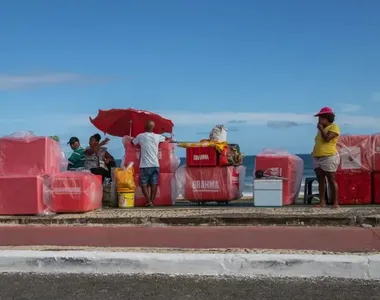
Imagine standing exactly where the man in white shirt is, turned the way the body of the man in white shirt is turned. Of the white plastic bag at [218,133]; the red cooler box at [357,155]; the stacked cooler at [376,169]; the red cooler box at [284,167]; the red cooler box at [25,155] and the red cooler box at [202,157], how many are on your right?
5

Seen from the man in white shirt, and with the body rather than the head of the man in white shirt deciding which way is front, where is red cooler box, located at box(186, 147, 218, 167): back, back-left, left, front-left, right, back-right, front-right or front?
right

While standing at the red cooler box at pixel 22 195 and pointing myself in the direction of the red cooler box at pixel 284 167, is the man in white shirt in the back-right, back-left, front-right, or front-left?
front-left

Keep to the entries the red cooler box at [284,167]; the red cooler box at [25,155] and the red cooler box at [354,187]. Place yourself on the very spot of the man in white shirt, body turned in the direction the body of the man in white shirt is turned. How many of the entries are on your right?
2

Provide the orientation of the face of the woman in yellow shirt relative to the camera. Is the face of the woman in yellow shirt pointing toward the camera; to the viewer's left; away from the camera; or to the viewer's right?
to the viewer's left

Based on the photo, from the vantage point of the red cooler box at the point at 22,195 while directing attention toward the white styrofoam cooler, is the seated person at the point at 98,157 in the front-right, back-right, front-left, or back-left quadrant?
front-left

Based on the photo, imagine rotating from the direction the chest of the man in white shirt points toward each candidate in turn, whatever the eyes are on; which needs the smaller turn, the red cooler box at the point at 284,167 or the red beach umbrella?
the red beach umbrella

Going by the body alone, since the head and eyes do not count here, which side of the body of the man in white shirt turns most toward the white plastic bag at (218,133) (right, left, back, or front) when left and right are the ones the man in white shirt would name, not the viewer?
right

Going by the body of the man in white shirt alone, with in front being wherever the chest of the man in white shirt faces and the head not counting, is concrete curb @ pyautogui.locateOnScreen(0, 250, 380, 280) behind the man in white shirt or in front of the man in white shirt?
behind

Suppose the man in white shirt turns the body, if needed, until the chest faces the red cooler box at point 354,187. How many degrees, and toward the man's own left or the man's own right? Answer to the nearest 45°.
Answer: approximately 90° to the man's own right

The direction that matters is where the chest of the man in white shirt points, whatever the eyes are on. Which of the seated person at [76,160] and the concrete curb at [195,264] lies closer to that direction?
the seated person

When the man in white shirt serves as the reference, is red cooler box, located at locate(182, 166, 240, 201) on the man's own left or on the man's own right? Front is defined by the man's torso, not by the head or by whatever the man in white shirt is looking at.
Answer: on the man's own right

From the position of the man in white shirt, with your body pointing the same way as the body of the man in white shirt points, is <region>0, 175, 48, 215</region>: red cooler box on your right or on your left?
on your left

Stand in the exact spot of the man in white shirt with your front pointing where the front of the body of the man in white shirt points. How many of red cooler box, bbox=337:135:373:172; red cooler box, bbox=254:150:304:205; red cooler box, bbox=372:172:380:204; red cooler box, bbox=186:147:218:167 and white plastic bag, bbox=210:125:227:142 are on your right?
5

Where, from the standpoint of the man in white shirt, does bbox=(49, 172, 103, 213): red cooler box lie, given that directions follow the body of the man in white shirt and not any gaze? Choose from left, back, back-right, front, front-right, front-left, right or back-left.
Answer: back-left

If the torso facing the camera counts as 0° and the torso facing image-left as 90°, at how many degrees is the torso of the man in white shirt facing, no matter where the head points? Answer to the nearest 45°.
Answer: approximately 180°
